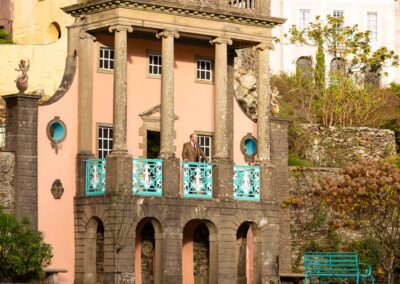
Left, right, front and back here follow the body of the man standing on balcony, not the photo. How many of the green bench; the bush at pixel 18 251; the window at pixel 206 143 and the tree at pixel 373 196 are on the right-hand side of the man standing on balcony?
1

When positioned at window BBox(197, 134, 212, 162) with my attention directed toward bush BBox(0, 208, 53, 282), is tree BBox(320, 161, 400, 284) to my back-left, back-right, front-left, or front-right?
back-left

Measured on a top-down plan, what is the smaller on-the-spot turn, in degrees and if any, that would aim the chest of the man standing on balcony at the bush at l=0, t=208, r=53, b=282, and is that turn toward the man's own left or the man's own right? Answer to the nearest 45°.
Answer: approximately 90° to the man's own right

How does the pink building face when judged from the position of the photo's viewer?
facing the viewer and to the right of the viewer

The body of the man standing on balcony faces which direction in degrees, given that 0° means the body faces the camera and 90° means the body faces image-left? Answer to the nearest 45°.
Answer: approximately 315°

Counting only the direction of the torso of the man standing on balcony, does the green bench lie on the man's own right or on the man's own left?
on the man's own left

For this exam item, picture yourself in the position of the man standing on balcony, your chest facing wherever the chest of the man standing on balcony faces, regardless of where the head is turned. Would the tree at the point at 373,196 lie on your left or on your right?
on your left
